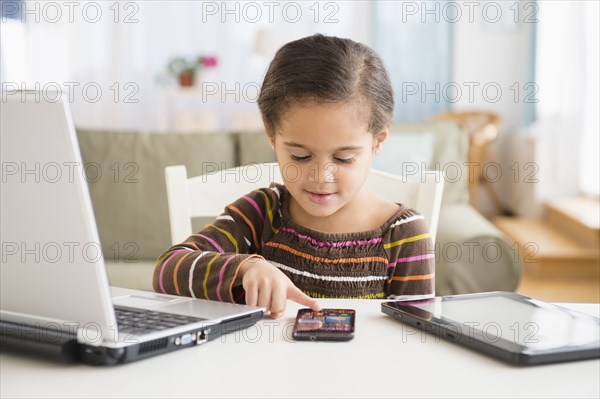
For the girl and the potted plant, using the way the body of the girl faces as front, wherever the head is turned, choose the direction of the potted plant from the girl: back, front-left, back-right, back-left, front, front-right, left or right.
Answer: back

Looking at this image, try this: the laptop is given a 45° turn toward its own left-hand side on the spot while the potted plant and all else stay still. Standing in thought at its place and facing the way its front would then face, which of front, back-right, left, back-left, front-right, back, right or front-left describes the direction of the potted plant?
front

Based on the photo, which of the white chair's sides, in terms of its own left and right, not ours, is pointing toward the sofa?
back

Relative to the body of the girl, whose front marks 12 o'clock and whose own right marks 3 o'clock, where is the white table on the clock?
The white table is roughly at 12 o'clock from the girl.

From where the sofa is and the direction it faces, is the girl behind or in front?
in front

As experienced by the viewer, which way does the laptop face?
facing away from the viewer and to the right of the viewer

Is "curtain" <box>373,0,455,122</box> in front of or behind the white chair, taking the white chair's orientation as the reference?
behind

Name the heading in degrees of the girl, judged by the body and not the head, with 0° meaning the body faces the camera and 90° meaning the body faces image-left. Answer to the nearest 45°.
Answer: approximately 0°

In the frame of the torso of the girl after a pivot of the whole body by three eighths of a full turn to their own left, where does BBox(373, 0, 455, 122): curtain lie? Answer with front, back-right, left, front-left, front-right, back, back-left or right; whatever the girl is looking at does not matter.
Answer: front-left

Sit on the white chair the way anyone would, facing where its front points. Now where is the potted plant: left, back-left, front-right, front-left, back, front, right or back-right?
back

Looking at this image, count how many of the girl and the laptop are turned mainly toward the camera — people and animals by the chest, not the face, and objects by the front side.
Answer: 1
